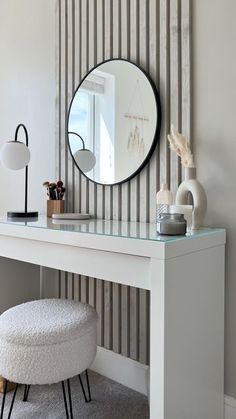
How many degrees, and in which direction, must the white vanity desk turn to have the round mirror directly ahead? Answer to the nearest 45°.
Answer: approximately 135° to its right

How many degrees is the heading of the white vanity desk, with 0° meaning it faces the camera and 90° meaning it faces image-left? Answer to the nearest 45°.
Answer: approximately 45°

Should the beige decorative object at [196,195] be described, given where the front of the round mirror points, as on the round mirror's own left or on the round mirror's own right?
on the round mirror's own left

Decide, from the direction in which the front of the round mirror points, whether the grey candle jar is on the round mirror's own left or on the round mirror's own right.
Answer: on the round mirror's own left
